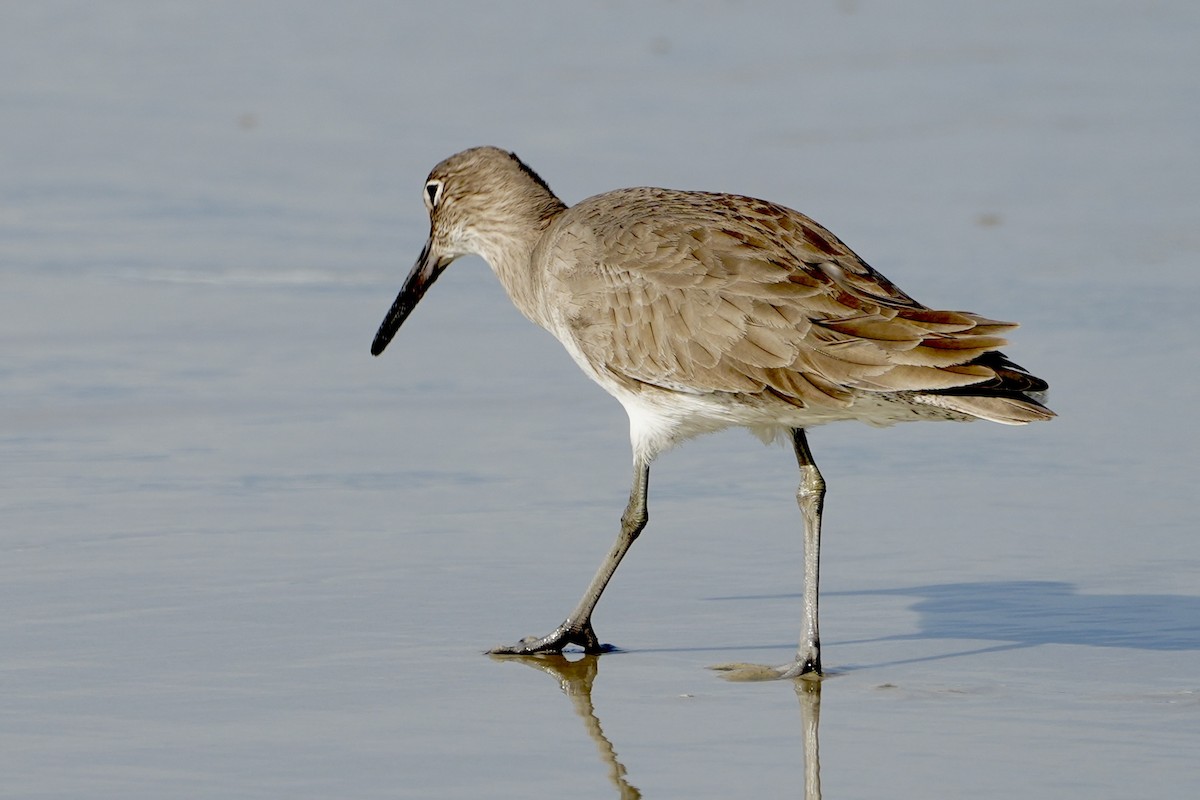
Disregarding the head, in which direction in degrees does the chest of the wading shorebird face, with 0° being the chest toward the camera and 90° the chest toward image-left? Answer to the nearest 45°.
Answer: approximately 90°
